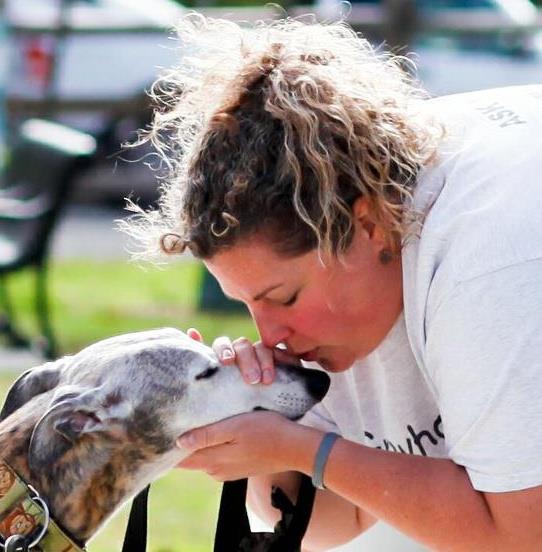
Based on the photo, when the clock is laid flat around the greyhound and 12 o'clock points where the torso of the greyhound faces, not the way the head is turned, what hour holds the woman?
The woman is roughly at 12 o'clock from the greyhound.

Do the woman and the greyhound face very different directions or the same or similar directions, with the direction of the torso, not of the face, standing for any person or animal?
very different directions

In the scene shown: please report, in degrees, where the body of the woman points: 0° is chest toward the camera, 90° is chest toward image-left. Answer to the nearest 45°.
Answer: approximately 90°

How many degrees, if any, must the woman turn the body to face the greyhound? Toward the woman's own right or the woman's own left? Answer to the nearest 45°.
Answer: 0° — they already face it

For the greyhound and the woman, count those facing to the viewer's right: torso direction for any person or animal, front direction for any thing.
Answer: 1

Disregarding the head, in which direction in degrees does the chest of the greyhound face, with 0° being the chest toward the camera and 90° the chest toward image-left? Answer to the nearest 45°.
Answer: approximately 270°
